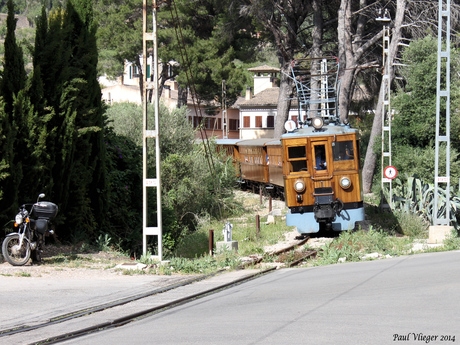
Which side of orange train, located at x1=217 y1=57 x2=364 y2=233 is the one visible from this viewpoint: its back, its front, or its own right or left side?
front

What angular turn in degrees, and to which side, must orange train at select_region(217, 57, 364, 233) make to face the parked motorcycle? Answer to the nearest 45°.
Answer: approximately 45° to its right

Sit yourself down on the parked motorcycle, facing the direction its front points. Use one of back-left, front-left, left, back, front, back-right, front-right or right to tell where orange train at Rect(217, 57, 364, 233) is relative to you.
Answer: back

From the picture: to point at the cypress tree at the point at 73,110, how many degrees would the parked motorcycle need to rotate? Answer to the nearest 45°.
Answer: approximately 135° to its right

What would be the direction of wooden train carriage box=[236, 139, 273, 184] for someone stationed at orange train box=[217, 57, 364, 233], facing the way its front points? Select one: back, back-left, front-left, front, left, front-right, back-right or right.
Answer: back

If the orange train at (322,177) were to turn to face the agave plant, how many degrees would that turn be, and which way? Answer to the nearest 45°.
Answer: approximately 135° to its left

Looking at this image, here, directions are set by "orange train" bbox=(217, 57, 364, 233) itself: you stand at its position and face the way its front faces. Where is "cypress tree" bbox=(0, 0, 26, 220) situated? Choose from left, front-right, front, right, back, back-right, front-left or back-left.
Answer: front-right

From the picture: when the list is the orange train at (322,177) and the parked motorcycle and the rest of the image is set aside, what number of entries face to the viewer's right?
0

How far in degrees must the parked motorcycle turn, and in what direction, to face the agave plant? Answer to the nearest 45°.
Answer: approximately 180°

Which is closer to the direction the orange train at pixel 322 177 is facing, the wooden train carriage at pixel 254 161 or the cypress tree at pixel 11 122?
the cypress tree
